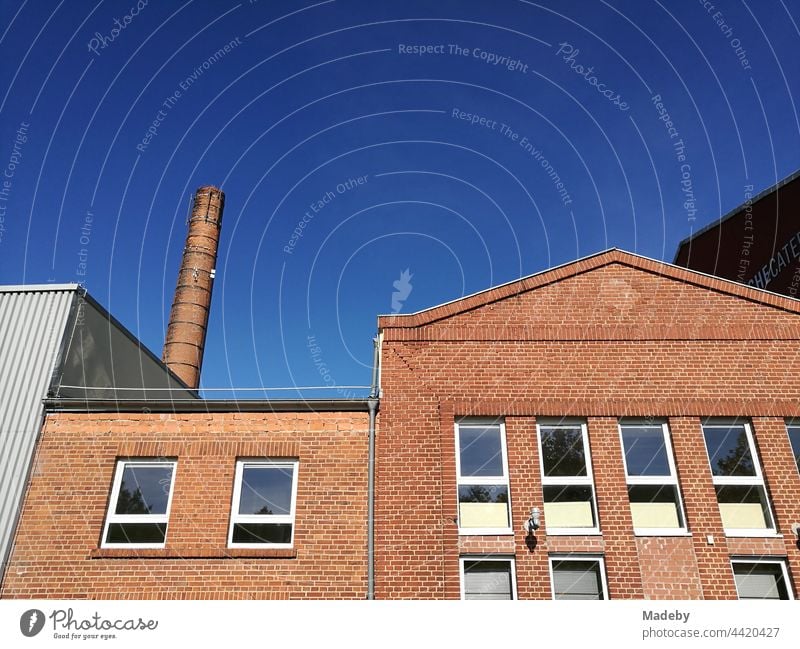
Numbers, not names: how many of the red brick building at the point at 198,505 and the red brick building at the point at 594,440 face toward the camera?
2

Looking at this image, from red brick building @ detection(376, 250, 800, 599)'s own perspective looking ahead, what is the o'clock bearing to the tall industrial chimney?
The tall industrial chimney is roughly at 4 o'clock from the red brick building.

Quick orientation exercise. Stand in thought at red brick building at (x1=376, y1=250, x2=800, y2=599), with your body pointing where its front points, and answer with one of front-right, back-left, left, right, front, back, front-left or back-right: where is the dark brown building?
back-left

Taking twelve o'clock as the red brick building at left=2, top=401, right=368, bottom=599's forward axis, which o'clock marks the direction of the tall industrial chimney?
The tall industrial chimney is roughly at 6 o'clock from the red brick building.

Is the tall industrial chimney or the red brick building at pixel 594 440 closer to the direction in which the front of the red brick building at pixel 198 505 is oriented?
the red brick building

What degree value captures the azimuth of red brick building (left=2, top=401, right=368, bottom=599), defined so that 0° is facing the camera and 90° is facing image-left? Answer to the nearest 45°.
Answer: approximately 0°

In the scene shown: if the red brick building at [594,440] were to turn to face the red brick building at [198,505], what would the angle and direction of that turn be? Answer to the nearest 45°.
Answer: approximately 90° to its right
